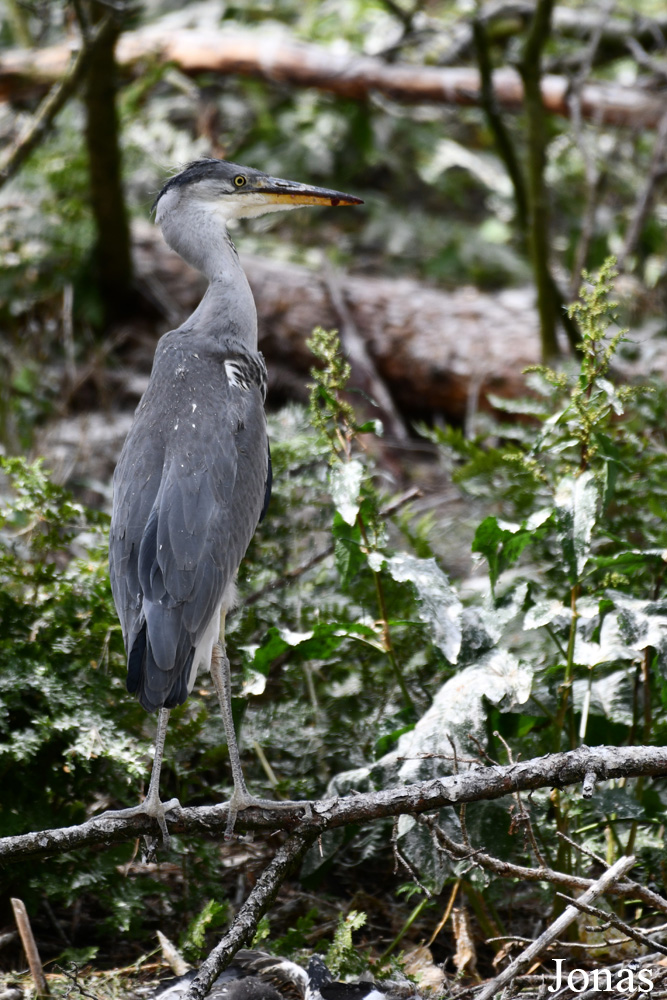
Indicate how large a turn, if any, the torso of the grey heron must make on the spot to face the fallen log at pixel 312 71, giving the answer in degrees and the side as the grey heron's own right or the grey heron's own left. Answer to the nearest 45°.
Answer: approximately 45° to the grey heron's own left

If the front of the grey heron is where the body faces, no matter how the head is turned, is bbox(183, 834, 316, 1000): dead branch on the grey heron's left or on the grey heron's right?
on the grey heron's right

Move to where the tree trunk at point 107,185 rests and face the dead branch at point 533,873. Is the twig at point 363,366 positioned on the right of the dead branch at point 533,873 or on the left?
left

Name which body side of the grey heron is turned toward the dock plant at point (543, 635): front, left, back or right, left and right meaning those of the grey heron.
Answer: right

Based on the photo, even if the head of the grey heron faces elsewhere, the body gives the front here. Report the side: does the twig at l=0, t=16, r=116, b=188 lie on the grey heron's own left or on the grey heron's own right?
on the grey heron's own left

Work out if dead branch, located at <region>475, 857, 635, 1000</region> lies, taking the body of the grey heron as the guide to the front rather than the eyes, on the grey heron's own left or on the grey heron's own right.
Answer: on the grey heron's own right

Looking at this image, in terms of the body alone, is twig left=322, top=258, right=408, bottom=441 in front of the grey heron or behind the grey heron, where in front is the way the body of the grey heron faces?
in front

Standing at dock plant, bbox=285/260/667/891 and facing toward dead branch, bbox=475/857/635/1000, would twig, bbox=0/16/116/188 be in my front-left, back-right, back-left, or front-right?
back-right

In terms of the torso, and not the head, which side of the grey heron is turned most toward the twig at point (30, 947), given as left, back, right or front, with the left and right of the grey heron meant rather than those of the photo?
back

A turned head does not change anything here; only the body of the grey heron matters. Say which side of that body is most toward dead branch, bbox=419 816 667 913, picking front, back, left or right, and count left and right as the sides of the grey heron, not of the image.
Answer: right

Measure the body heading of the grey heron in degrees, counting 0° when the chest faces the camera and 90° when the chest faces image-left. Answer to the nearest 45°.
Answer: approximately 225°

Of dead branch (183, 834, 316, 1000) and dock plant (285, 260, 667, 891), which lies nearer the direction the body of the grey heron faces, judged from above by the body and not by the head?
the dock plant
